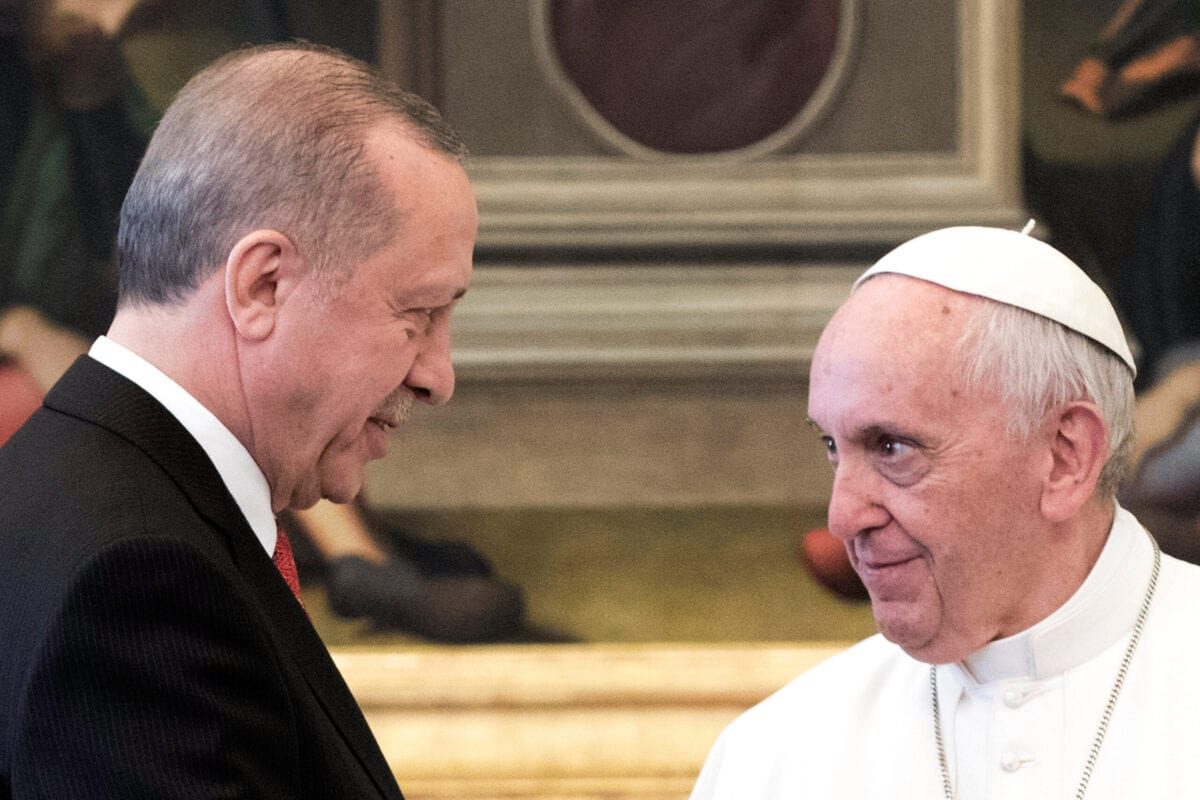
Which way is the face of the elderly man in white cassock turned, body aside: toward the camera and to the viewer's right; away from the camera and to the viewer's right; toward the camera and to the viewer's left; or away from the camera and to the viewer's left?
toward the camera and to the viewer's left

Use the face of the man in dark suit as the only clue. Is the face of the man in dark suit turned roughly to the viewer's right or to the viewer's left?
to the viewer's right

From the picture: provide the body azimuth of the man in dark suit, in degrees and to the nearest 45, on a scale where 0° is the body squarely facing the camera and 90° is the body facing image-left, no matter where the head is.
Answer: approximately 270°

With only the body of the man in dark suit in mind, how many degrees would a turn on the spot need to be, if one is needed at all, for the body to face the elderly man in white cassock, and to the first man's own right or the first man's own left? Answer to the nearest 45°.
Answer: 0° — they already face them
